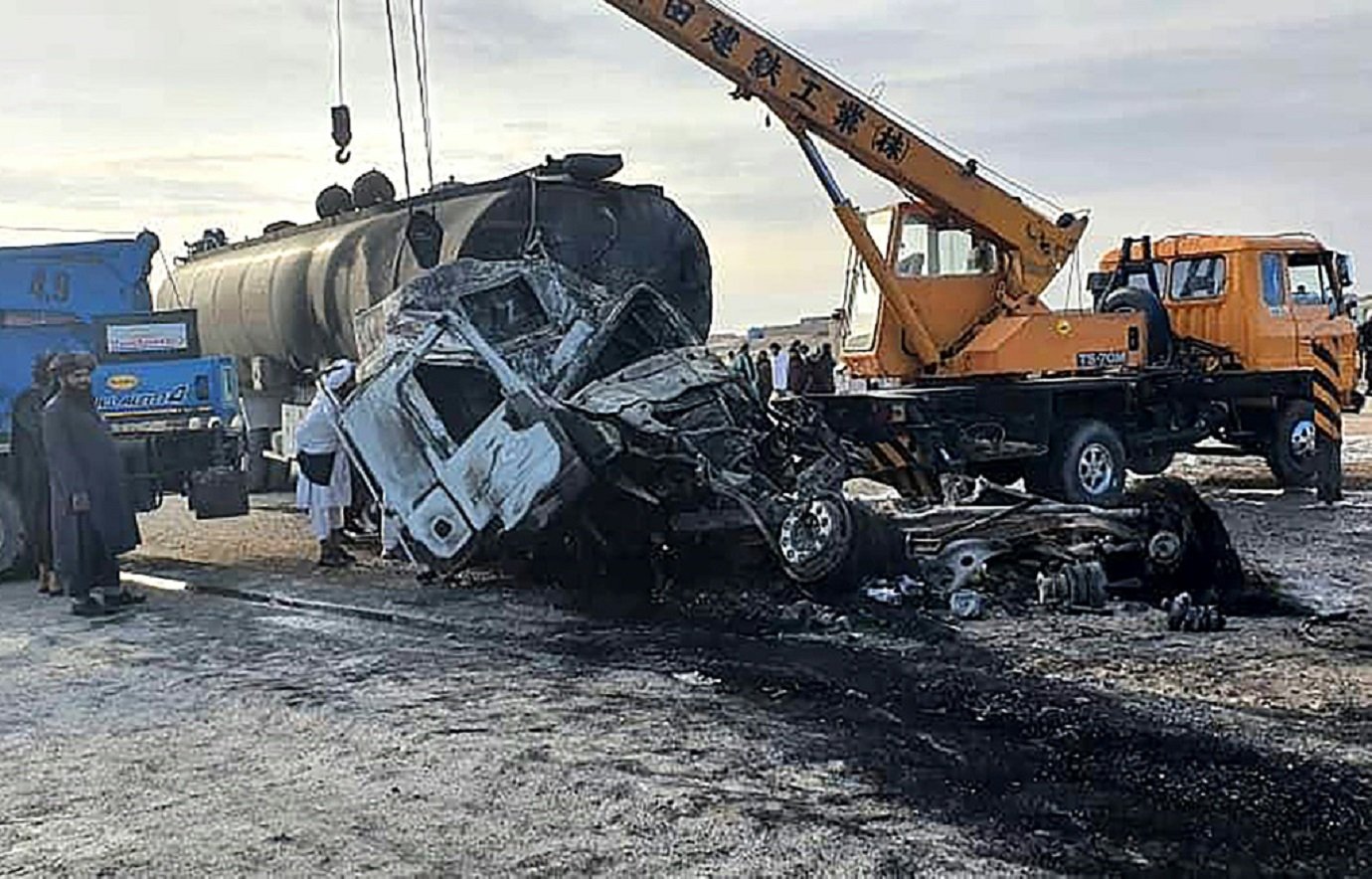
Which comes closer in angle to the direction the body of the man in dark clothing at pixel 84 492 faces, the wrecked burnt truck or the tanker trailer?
the wrecked burnt truck

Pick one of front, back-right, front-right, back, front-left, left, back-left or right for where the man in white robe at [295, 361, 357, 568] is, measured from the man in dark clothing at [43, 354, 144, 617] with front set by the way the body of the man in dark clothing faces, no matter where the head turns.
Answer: left

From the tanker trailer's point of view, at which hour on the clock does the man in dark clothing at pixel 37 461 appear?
The man in dark clothing is roughly at 3 o'clock from the tanker trailer.

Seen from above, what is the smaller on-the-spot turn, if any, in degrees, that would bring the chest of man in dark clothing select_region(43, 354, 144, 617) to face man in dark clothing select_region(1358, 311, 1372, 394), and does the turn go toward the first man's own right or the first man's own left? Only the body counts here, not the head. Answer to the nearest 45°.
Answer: approximately 45° to the first man's own left

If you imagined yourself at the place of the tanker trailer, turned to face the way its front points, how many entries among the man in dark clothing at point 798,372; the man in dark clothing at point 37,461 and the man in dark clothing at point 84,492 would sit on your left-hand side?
1

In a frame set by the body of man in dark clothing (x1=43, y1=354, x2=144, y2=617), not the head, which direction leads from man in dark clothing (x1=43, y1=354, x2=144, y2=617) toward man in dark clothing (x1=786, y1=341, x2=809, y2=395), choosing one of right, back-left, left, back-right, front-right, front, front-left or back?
left

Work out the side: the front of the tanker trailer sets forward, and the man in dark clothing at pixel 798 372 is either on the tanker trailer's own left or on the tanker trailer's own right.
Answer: on the tanker trailer's own left

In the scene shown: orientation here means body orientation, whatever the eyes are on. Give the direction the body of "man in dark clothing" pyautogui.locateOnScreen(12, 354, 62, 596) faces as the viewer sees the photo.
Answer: to the viewer's right

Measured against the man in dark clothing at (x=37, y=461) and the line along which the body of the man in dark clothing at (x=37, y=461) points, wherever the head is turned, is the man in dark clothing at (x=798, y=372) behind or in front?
in front

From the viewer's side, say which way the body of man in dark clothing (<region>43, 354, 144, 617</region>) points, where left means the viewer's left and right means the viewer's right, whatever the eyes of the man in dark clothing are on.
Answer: facing the viewer and to the right of the viewer
